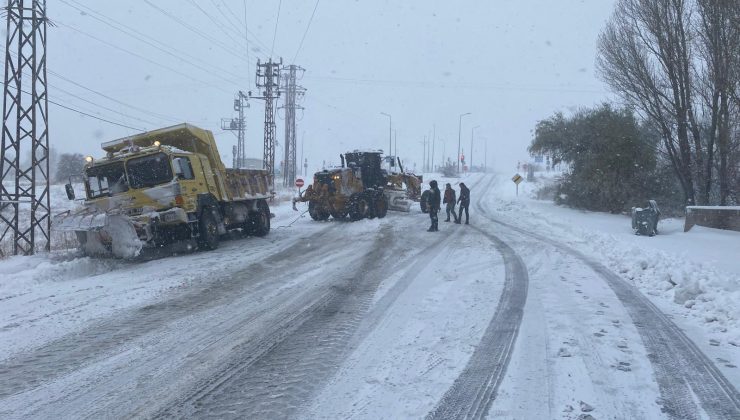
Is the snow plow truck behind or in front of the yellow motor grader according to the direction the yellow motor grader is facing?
behind

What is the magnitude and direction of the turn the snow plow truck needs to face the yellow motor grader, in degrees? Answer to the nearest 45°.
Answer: approximately 180°

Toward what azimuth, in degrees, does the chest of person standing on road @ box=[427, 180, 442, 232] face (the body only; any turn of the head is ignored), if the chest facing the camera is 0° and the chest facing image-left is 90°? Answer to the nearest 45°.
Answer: approximately 90°

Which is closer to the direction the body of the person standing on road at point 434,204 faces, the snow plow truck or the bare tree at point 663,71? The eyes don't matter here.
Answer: the snow plow truck

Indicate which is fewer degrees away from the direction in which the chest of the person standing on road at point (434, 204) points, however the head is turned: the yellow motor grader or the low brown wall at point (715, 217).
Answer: the yellow motor grader

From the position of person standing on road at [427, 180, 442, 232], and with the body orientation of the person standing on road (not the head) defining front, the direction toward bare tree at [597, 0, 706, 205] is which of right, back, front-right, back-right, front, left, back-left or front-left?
back-right

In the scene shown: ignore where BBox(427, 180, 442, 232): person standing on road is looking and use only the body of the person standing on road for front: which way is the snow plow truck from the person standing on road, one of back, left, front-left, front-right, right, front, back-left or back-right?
front-left

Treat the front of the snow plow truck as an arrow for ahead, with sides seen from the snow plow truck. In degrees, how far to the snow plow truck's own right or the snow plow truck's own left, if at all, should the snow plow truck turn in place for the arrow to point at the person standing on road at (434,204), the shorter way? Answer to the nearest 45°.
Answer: approximately 135° to the snow plow truck's own left

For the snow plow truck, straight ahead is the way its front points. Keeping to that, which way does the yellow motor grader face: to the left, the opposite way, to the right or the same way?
the opposite way

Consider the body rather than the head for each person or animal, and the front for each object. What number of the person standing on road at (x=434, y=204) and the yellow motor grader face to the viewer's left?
1

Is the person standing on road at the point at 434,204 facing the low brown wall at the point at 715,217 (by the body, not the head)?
no

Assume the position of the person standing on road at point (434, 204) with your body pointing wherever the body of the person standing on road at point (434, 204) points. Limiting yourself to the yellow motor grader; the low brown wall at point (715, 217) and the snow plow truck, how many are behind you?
1

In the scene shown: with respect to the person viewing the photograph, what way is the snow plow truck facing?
facing the viewer and to the left of the viewer

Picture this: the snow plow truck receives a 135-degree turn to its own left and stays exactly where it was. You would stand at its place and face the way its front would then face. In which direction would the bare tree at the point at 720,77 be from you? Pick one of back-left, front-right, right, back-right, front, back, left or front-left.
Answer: front

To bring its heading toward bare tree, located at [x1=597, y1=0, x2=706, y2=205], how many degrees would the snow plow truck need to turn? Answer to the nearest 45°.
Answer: approximately 135° to its left
